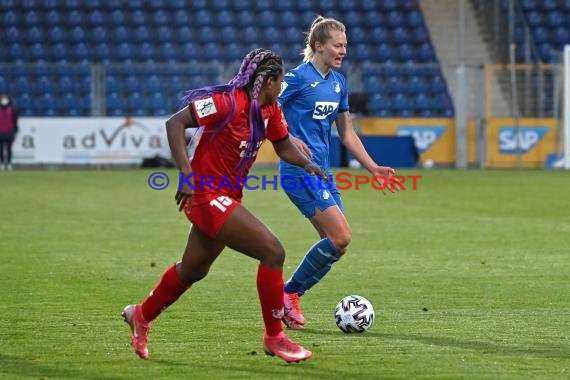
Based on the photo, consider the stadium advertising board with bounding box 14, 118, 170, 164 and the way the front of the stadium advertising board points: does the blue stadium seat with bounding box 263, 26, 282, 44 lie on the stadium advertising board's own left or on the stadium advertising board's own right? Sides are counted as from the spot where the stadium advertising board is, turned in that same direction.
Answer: on the stadium advertising board's own left

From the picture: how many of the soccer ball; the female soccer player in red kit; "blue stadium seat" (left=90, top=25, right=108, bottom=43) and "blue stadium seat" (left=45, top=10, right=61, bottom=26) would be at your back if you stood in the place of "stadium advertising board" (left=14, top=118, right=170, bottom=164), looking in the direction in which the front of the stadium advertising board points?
2

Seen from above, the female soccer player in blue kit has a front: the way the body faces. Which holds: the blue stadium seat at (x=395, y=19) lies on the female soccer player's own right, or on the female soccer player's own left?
on the female soccer player's own left

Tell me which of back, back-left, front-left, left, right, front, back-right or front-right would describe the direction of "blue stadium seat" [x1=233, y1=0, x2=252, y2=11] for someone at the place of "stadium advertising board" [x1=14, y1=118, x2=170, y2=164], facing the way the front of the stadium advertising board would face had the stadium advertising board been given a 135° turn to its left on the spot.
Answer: front

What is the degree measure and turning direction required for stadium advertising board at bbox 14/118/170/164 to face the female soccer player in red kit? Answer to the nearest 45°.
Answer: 0° — it already faces them

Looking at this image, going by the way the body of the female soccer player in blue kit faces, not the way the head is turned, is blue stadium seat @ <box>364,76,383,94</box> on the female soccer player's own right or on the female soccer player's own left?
on the female soccer player's own left

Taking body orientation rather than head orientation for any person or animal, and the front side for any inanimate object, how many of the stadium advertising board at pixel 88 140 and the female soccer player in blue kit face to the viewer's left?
0

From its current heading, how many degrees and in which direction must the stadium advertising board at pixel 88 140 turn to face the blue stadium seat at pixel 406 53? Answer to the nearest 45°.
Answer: approximately 90° to its left

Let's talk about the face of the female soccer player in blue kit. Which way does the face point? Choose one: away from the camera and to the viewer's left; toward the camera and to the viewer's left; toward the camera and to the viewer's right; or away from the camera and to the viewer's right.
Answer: toward the camera and to the viewer's right

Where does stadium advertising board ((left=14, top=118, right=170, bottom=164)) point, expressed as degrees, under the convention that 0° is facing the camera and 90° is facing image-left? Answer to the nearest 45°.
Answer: approximately 0°

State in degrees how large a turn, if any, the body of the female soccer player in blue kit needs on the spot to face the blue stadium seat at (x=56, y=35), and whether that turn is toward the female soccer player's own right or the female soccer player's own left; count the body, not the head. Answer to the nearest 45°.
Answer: approximately 135° to the female soccer player's own left

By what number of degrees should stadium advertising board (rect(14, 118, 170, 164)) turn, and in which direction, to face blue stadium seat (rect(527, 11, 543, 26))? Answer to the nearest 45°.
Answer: approximately 90° to its left

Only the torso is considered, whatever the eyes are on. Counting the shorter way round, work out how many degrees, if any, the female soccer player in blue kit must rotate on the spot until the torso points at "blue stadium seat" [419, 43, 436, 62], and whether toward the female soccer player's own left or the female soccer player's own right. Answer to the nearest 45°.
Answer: approximately 135° to the female soccer player's own left

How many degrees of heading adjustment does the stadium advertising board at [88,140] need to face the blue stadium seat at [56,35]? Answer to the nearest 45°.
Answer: approximately 180°
